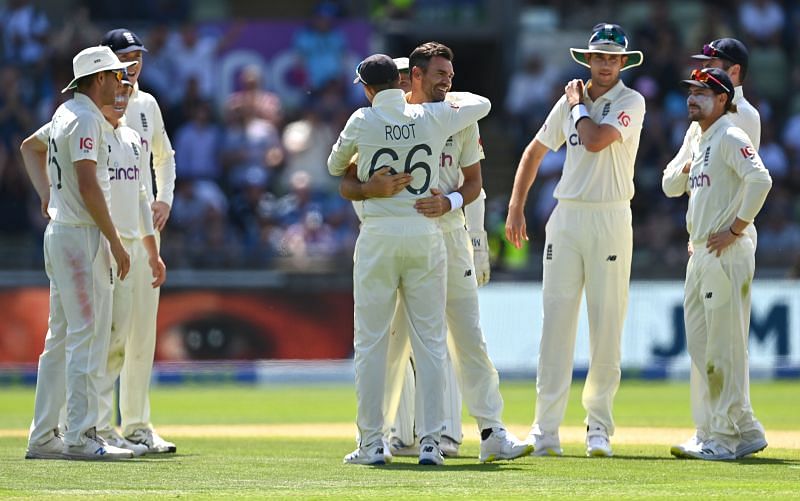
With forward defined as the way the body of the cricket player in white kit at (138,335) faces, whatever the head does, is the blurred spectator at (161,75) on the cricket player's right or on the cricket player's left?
on the cricket player's left

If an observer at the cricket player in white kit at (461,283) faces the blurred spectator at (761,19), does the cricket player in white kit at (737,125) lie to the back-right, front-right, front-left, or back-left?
front-right

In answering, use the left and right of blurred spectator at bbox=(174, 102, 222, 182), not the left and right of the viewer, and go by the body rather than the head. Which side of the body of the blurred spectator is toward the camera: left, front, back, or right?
front

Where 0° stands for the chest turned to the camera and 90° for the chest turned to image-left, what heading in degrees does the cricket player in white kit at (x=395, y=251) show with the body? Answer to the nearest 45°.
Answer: approximately 180°

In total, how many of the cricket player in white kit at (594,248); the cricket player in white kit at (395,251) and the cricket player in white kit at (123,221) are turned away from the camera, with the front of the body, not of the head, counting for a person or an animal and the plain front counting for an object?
1

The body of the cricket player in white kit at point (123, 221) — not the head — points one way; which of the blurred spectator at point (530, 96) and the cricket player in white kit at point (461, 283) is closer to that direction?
the cricket player in white kit

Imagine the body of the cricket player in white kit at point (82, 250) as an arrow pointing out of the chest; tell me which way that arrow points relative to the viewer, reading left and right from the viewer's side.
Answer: facing to the right of the viewer

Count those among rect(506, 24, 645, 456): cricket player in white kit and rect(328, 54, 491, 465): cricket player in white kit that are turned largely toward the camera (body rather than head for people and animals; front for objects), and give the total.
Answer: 1

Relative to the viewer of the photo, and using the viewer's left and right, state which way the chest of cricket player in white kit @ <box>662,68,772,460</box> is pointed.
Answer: facing the viewer and to the left of the viewer

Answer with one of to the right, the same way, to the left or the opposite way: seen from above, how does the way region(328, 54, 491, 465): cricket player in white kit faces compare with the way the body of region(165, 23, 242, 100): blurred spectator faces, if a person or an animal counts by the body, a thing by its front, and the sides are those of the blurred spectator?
the opposite way

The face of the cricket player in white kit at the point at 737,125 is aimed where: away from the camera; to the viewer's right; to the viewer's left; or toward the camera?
to the viewer's left

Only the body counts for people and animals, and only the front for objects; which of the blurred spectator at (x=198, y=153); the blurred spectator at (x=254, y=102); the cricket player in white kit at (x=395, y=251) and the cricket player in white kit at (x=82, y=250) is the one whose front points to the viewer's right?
the cricket player in white kit at (x=82, y=250)

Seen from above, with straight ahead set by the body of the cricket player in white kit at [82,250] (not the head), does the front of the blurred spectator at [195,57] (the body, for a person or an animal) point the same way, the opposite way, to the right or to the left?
to the right

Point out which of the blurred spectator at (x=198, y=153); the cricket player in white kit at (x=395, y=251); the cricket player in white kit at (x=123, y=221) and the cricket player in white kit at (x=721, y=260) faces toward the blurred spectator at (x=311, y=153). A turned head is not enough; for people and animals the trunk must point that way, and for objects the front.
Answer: the cricket player in white kit at (x=395, y=251)

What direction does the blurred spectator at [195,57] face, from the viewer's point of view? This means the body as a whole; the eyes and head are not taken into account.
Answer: toward the camera

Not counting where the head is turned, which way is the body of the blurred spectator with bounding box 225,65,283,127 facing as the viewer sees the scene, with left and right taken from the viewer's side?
facing the viewer
